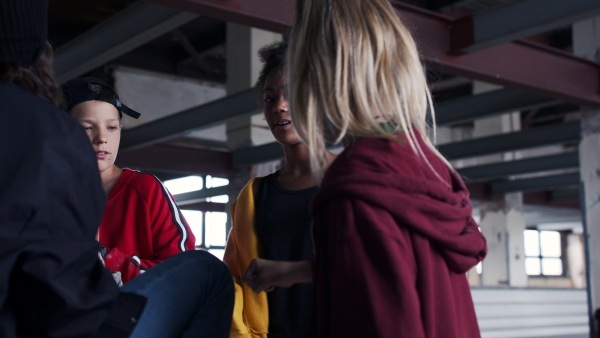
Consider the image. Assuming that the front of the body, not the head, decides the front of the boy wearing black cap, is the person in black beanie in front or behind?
in front

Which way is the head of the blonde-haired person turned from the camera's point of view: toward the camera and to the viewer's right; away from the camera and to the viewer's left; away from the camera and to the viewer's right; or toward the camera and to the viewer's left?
away from the camera and to the viewer's left

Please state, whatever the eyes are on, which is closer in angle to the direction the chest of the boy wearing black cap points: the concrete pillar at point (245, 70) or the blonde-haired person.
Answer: the blonde-haired person

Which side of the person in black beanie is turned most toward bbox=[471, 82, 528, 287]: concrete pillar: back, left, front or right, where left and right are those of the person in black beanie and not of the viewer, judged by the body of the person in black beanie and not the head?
front

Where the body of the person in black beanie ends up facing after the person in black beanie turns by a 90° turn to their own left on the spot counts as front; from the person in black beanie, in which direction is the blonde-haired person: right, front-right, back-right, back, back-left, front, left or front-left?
back-right

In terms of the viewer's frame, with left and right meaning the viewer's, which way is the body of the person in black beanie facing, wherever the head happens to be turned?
facing away from the viewer and to the right of the viewer

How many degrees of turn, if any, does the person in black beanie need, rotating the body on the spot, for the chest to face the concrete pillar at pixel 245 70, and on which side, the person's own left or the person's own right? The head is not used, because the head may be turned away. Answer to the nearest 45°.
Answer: approximately 45° to the person's own left

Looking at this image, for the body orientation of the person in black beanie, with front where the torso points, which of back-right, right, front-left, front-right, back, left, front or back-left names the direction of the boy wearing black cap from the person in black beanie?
front-left

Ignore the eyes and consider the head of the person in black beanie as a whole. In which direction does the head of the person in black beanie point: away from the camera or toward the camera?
away from the camera

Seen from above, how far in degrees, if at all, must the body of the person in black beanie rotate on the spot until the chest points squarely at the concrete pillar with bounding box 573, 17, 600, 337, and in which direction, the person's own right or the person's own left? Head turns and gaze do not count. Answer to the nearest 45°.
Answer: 0° — they already face it
